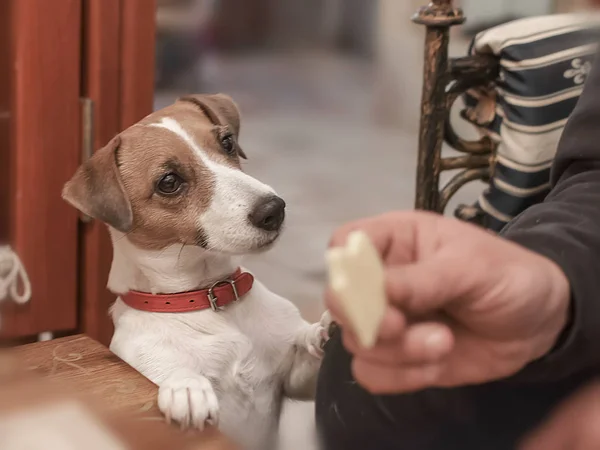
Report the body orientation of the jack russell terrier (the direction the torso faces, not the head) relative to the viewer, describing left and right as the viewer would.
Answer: facing the viewer and to the right of the viewer

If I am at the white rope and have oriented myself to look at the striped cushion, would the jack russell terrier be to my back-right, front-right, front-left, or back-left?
front-right

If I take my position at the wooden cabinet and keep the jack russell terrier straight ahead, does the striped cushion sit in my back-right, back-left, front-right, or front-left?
front-left
